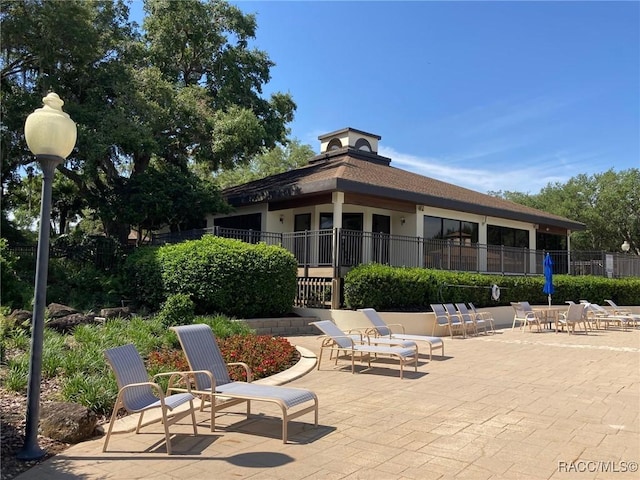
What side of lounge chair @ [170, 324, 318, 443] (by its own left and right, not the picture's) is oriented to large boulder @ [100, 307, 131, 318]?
back

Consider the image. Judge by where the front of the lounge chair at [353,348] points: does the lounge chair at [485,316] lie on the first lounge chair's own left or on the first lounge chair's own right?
on the first lounge chair's own left

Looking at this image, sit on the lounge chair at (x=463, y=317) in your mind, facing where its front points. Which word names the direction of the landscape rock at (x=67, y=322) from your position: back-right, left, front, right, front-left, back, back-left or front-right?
right

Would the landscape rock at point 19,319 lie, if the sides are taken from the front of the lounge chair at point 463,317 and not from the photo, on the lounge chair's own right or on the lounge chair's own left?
on the lounge chair's own right

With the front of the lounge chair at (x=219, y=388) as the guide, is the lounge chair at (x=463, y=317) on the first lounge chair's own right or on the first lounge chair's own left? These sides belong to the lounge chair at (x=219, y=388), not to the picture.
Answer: on the first lounge chair's own left

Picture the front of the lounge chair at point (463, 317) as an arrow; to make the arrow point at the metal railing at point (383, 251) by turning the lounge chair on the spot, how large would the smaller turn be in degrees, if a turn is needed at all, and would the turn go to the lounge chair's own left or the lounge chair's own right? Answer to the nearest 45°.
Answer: approximately 180°

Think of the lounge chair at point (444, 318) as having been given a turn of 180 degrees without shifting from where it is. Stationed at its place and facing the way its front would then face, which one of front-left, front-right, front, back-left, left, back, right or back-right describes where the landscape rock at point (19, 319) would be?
left

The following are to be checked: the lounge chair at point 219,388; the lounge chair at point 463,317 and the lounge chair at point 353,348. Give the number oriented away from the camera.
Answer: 0

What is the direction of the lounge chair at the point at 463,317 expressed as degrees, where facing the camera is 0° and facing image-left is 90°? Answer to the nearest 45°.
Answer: approximately 315°

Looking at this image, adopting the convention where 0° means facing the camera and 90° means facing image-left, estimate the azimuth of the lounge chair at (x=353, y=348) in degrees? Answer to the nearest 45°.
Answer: approximately 315°

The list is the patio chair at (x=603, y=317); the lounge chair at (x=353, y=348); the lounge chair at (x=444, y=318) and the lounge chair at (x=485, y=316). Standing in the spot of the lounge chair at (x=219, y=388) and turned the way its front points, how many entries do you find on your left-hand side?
4

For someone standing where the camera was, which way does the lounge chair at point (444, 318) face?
facing the viewer and to the right of the viewer

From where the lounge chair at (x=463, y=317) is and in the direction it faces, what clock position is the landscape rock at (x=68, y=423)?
The landscape rock is roughly at 2 o'clock from the lounge chair.
